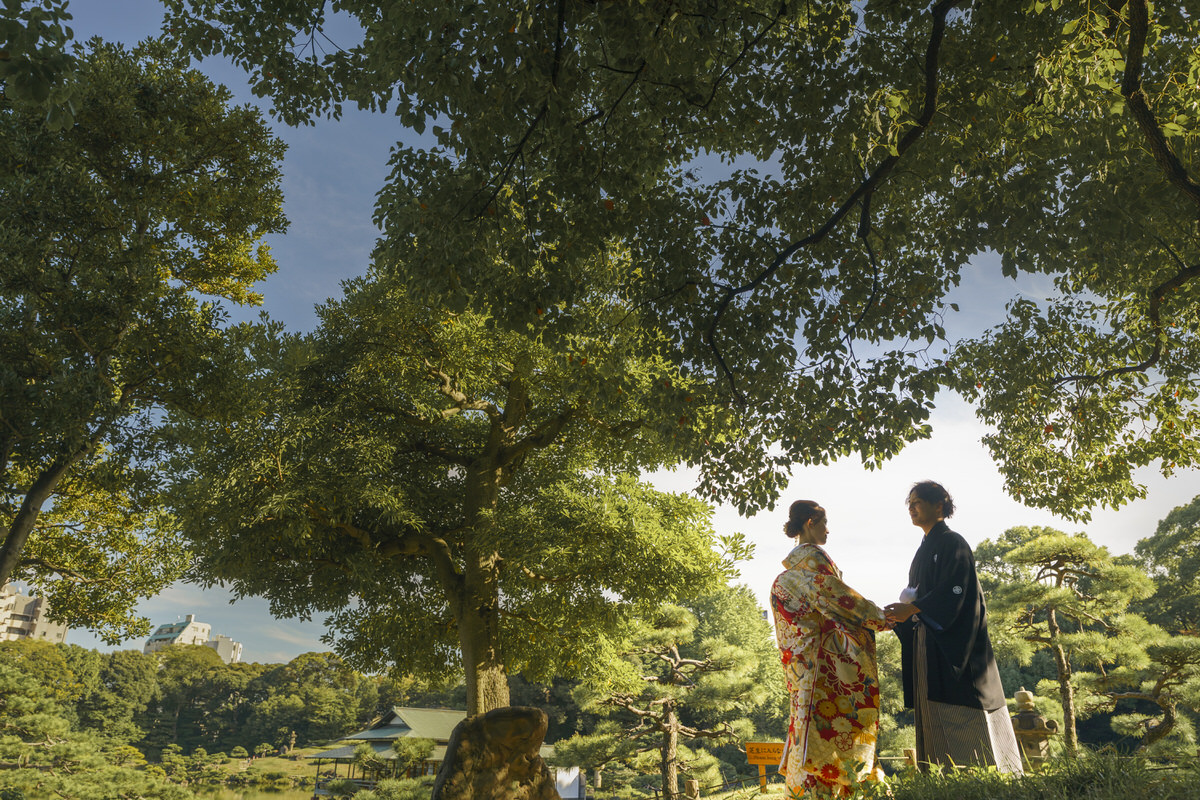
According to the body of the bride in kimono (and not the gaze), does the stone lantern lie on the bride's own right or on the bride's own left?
on the bride's own left

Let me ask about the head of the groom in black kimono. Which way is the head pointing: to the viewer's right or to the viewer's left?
to the viewer's left

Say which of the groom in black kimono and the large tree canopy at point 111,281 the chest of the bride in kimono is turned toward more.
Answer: the groom in black kimono

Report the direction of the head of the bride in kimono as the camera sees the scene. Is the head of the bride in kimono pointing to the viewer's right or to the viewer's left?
to the viewer's right

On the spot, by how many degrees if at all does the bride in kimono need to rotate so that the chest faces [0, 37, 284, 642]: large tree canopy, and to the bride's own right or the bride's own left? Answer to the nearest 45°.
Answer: approximately 180°

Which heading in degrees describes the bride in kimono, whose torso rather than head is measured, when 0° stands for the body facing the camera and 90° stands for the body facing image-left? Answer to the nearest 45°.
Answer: approximately 270°

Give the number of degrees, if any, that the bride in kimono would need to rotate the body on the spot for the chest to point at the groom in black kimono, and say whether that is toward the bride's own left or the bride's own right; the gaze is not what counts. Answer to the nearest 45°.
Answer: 0° — they already face them

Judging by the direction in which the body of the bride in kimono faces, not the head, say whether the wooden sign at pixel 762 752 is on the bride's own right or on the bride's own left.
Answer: on the bride's own left

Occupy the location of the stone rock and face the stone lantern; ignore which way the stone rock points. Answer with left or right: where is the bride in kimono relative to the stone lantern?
right
